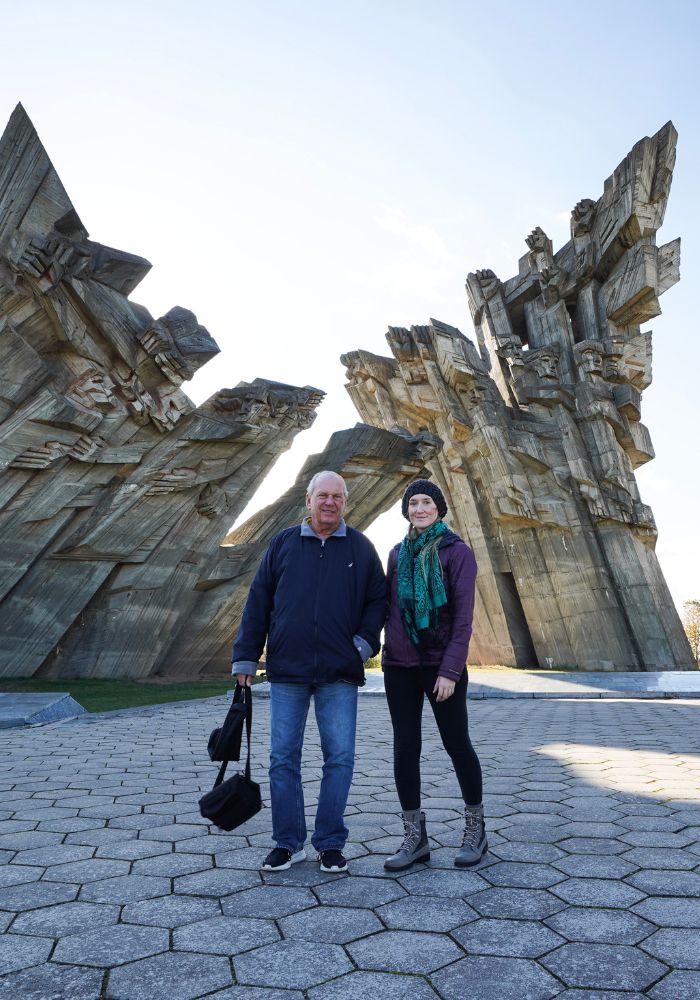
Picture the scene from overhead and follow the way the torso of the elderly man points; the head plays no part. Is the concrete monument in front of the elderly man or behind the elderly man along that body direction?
behind

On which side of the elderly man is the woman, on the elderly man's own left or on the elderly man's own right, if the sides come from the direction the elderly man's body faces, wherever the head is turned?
on the elderly man's own left

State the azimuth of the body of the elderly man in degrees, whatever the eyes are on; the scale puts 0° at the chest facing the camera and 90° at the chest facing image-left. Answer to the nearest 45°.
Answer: approximately 0°

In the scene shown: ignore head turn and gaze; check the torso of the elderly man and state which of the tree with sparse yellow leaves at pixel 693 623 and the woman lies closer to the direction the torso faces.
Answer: the woman

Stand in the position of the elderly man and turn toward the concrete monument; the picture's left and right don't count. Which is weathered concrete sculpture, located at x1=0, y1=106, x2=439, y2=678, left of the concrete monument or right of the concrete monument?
left

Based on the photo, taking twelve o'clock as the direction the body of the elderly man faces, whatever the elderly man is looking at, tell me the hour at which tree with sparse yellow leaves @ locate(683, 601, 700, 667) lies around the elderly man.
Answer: The tree with sparse yellow leaves is roughly at 7 o'clock from the elderly man.

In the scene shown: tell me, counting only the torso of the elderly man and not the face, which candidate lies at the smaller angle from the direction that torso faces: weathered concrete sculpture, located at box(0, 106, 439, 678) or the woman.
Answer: the woman
